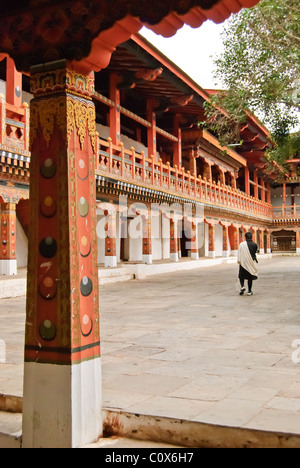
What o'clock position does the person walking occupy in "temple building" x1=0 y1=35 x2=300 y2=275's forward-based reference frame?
The person walking is roughly at 1 o'clock from the temple building.

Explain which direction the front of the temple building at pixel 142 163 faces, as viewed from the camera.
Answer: facing the viewer and to the right of the viewer

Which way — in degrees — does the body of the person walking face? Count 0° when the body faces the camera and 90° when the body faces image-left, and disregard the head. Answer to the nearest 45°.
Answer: approximately 180°

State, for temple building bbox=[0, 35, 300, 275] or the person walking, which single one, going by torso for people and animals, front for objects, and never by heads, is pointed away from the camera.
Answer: the person walking

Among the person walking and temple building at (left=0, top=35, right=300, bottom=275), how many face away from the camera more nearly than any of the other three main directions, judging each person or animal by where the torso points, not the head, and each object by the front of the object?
1
